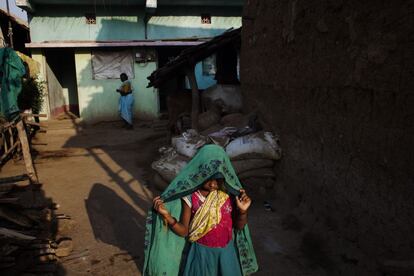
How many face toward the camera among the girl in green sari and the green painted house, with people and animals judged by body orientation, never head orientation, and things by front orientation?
2

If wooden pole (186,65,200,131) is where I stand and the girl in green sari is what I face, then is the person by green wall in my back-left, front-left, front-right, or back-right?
back-right

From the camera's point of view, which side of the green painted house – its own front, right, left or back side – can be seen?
front

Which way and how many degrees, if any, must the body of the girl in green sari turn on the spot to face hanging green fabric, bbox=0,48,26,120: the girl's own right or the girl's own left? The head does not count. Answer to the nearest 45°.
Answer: approximately 135° to the girl's own right

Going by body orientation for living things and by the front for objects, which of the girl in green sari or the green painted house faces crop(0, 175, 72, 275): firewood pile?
the green painted house

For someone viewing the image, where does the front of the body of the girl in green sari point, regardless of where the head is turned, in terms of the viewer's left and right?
facing the viewer

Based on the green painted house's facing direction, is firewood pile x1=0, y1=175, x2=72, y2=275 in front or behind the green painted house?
in front

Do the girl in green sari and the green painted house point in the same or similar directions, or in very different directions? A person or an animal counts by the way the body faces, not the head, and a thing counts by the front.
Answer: same or similar directions

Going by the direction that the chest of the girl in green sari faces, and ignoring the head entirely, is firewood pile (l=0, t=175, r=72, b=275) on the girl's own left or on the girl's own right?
on the girl's own right

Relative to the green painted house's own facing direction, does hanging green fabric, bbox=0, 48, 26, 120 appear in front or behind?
in front

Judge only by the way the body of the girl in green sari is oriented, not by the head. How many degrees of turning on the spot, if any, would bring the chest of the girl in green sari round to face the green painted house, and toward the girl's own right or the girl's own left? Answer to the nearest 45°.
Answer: approximately 180°

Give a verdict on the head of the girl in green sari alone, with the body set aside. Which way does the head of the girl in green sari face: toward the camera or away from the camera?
toward the camera

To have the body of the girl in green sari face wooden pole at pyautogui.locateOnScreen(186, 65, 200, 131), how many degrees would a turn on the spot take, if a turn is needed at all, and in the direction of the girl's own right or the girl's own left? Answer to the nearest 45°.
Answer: approximately 180°
